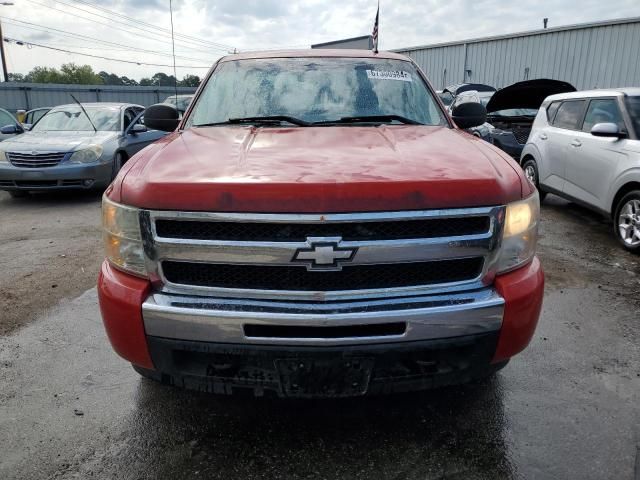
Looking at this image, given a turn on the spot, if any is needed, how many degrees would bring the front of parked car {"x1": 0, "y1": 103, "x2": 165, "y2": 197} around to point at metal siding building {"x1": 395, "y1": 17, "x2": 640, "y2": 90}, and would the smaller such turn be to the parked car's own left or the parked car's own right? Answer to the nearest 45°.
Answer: approximately 135° to the parked car's own left

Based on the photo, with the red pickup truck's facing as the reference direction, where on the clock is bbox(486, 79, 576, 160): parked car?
The parked car is roughly at 7 o'clock from the red pickup truck.

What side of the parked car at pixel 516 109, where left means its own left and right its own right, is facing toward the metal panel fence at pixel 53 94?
right

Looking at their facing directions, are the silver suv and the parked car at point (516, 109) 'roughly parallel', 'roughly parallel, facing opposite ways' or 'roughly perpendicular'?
roughly perpendicular

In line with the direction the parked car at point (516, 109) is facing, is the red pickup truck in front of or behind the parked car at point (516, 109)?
in front

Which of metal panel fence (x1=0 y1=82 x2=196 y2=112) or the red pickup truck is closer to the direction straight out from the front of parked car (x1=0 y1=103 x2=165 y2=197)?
the red pickup truck

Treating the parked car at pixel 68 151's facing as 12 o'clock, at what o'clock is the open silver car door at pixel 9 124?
the open silver car door at pixel 9 124 is roughly at 4 o'clock from the parked car at pixel 68 151.

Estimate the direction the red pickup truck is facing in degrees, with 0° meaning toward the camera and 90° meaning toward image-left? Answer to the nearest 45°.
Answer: approximately 0°
